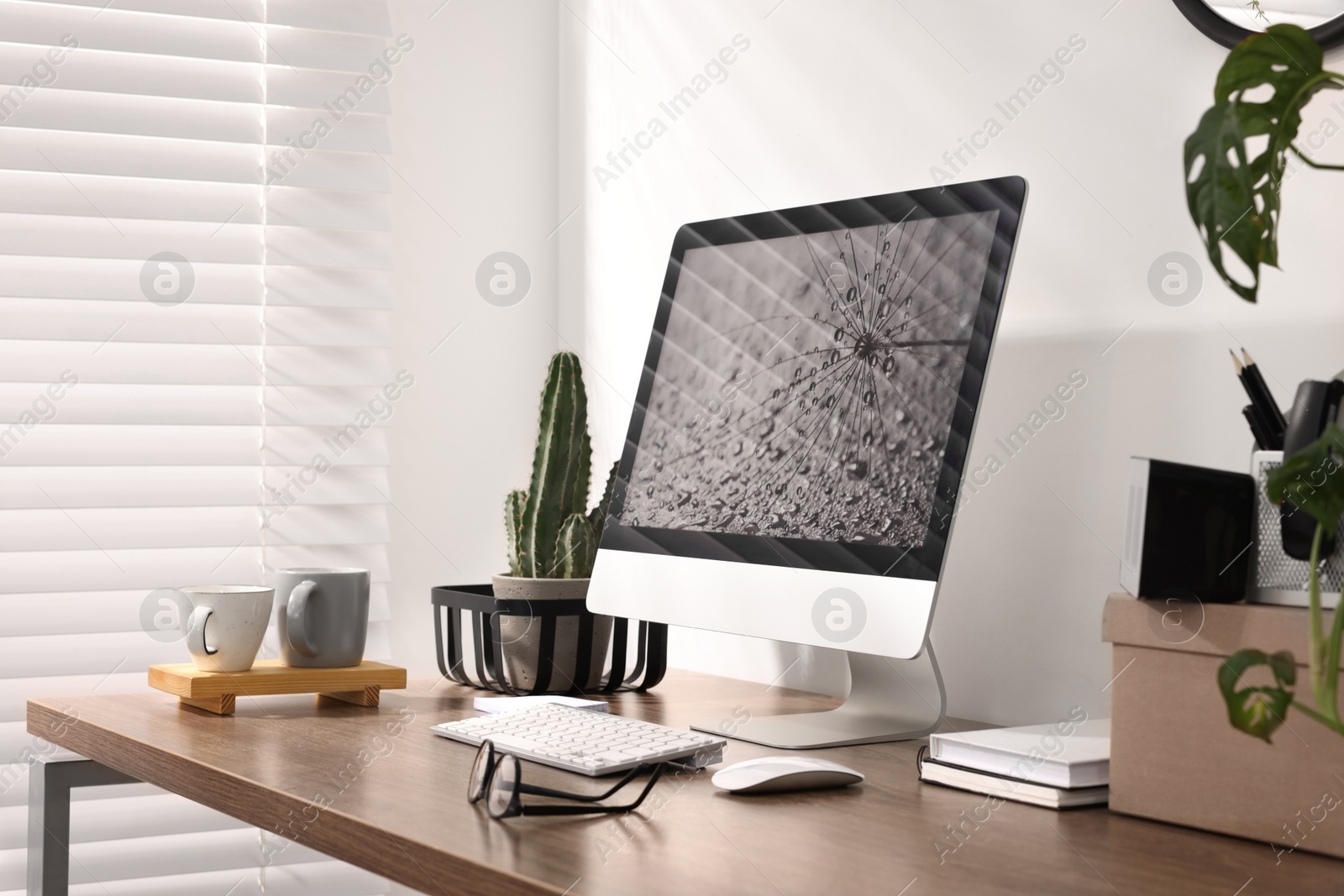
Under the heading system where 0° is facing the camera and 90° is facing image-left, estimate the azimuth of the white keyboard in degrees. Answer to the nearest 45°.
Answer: approximately 45°

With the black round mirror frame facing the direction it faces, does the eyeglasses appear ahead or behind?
ahead

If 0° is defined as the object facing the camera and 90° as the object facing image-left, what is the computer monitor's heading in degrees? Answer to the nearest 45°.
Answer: approximately 45°

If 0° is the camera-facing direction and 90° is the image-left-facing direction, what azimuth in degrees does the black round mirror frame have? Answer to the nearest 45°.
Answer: approximately 0°
